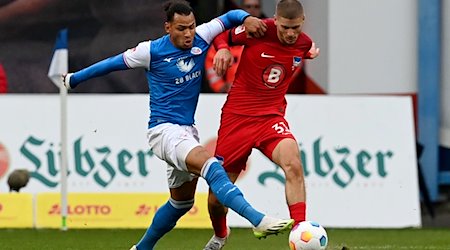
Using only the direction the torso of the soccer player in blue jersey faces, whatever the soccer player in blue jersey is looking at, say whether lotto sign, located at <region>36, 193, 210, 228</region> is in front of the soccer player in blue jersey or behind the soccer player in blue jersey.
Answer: behind

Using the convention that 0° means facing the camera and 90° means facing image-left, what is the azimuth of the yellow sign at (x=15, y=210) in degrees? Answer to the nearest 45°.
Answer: approximately 0°

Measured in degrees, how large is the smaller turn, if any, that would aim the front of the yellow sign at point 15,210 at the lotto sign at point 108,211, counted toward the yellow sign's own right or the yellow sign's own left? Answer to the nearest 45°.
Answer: approximately 90° to the yellow sign's own left

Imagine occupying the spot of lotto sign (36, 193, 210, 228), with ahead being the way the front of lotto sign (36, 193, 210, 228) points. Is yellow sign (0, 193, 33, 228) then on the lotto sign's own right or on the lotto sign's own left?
on the lotto sign's own right

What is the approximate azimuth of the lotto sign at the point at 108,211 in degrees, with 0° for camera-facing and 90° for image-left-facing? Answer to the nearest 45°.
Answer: approximately 0°

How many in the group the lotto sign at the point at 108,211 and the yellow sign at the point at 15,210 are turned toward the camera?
2

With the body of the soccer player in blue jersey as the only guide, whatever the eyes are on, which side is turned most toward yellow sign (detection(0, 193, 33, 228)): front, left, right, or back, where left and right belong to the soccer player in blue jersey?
back
